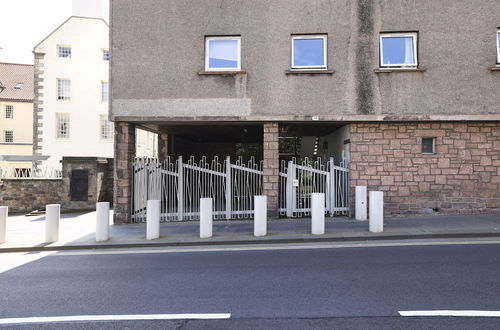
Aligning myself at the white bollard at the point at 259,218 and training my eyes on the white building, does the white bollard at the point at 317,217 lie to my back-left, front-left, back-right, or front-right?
back-right

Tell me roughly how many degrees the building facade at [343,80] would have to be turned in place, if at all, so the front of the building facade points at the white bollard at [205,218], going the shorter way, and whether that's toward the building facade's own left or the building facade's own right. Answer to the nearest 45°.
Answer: approximately 45° to the building facade's own right

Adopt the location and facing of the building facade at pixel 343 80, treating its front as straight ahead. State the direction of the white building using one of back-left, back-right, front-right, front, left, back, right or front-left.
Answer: back-right

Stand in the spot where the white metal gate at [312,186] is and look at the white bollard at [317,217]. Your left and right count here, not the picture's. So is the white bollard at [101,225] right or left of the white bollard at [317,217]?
right

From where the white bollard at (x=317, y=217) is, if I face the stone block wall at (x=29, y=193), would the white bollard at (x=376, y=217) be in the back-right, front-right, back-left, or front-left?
back-right

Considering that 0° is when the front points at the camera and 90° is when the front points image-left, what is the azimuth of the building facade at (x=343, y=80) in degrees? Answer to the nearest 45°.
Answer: approximately 0°

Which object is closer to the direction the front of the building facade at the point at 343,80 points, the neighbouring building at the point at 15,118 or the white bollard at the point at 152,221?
the white bollard
